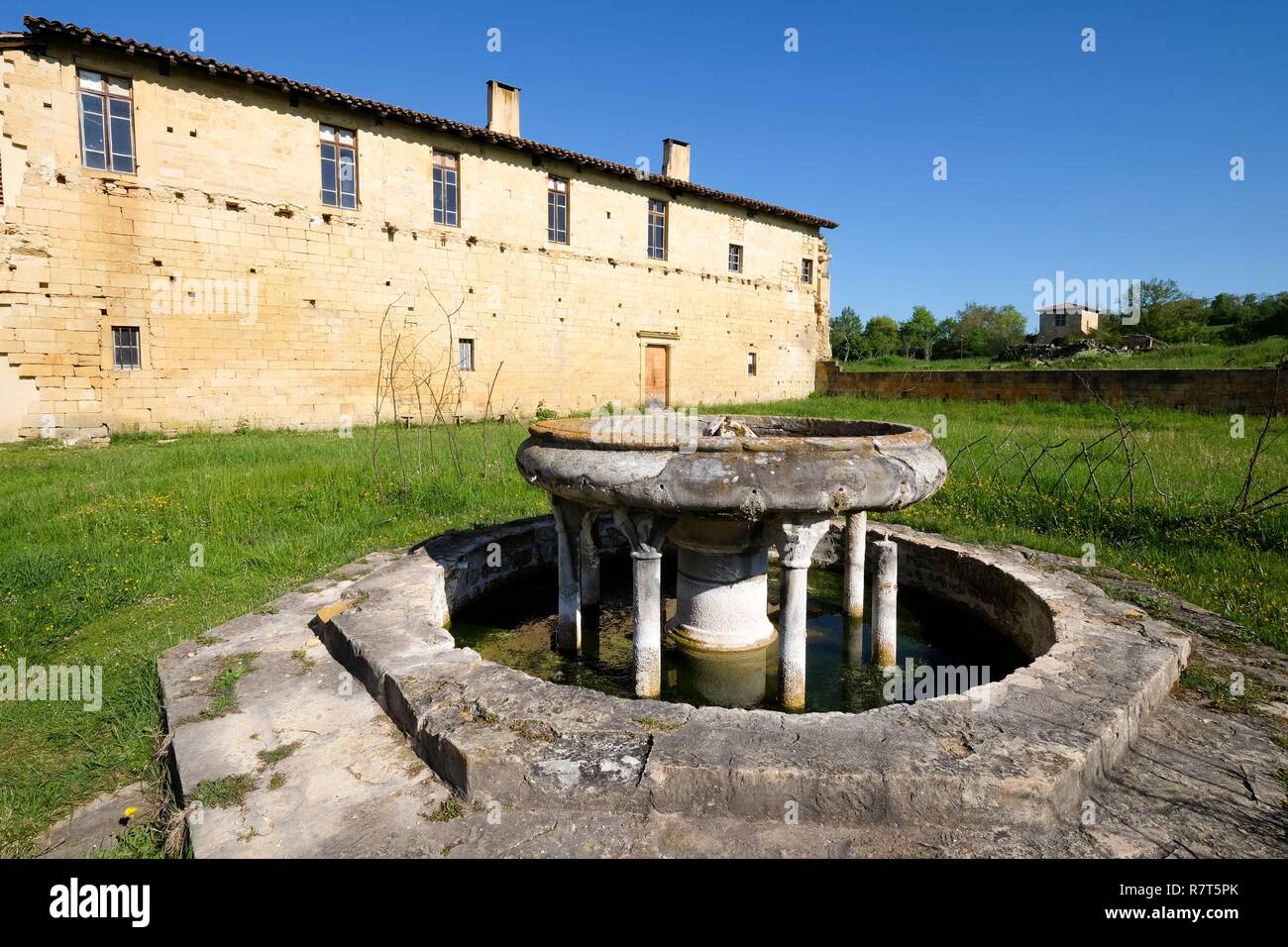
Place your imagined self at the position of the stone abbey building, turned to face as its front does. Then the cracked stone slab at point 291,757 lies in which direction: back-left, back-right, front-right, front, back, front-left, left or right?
front-right

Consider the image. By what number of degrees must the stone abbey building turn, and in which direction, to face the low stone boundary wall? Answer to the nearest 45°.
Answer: approximately 45° to its left

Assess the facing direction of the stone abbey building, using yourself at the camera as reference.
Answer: facing the viewer and to the right of the viewer

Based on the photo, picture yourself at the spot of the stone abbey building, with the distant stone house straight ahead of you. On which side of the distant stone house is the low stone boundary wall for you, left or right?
right

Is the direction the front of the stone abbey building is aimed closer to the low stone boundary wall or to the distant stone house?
the low stone boundary wall

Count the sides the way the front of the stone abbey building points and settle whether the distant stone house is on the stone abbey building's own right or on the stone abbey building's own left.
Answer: on the stone abbey building's own left

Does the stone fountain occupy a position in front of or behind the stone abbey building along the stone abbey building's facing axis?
in front
